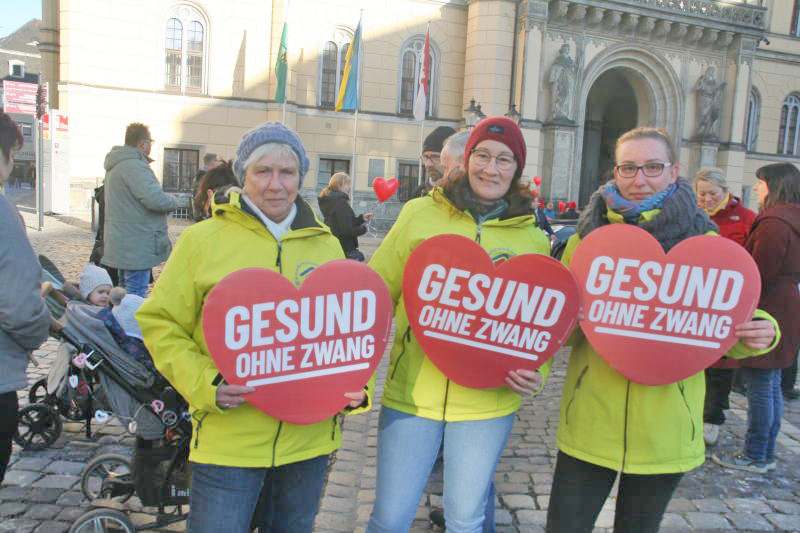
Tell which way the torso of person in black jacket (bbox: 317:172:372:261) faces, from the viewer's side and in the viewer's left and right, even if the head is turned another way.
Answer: facing to the right of the viewer

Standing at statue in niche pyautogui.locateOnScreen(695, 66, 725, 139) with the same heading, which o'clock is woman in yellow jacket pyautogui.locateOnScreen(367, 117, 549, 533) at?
The woman in yellow jacket is roughly at 12 o'clock from the statue in niche.

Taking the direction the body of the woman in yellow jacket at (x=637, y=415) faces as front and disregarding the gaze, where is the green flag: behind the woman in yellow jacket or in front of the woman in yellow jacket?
behind

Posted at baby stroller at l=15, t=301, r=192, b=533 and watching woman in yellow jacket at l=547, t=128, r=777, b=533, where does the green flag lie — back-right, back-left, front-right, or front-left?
back-left

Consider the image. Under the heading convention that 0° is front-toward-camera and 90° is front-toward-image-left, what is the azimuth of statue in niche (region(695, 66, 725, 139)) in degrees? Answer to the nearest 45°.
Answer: approximately 0°

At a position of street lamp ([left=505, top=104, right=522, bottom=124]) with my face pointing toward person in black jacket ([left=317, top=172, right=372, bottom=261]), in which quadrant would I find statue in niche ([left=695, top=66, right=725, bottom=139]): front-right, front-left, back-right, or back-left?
back-left

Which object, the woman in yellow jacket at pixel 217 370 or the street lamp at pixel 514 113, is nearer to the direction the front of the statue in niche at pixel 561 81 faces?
the woman in yellow jacket

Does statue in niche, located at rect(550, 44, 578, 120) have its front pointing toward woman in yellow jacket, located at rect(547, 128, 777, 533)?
yes

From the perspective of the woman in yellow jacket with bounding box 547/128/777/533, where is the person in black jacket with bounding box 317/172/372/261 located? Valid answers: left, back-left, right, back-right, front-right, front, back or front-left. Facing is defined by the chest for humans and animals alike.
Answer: back-right
